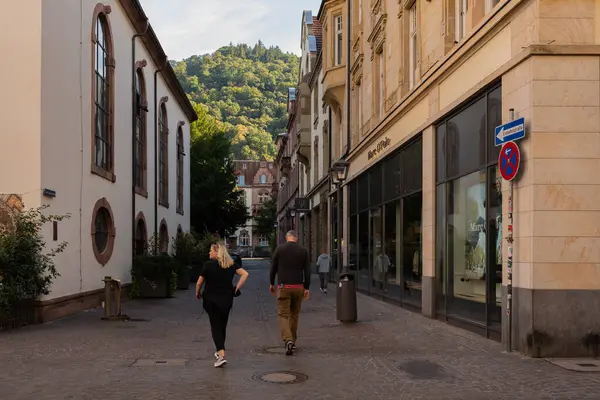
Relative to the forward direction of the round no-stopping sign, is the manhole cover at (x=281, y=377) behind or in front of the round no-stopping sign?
in front

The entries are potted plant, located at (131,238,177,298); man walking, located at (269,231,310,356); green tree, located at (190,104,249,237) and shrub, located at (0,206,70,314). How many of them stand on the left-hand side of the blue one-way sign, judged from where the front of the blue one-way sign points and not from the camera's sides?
0

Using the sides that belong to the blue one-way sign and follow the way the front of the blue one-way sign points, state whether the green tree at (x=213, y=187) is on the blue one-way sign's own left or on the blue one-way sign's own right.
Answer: on the blue one-way sign's own right

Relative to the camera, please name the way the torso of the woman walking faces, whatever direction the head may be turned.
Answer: away from the camera

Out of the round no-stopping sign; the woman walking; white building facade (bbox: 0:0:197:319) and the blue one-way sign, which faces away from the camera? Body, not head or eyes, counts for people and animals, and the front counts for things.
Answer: the woman walking

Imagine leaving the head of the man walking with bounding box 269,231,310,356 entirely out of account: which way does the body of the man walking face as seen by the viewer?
away from the camera

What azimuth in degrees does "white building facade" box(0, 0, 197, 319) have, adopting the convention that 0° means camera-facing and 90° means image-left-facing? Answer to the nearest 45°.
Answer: approximately 315°

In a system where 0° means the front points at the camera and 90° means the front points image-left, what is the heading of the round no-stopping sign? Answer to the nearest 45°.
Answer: approximately 45°

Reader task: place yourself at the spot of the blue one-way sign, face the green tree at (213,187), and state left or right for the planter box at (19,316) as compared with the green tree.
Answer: left

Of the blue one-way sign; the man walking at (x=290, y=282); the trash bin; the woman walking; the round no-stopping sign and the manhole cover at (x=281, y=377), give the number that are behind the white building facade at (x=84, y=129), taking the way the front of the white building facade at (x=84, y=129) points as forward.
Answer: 0

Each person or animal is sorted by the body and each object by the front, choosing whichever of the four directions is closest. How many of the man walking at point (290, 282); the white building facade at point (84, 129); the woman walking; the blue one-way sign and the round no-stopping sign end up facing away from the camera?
2

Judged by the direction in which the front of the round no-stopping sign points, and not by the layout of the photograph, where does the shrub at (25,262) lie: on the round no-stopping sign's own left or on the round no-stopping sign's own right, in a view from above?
on the round no-stopping sign's own right
